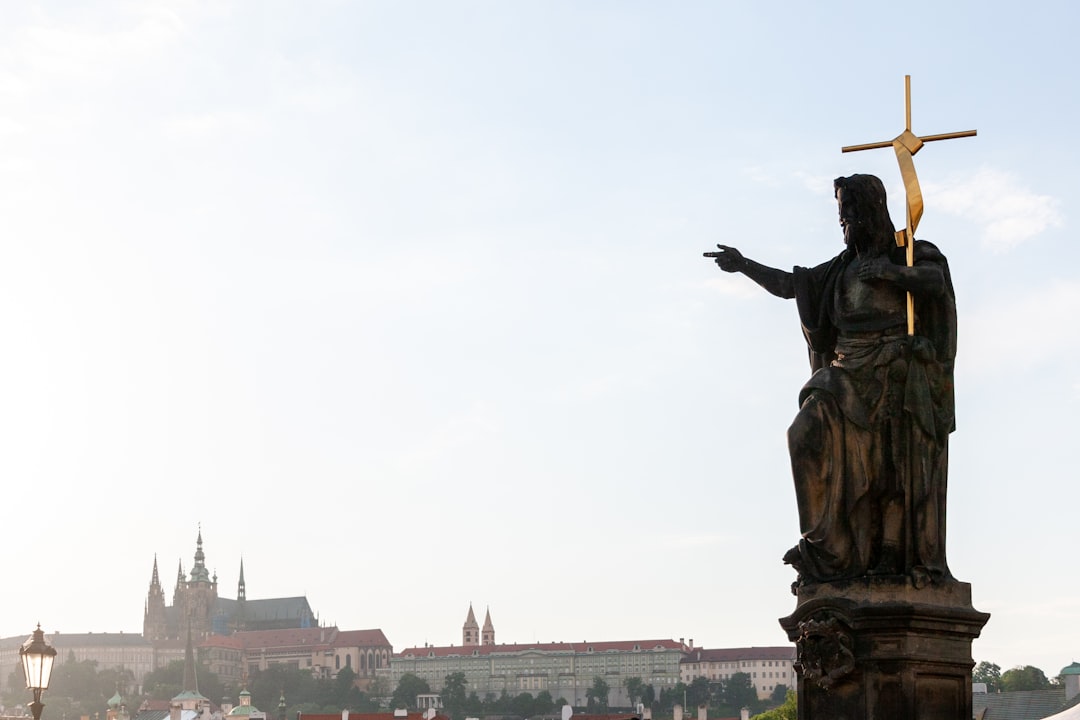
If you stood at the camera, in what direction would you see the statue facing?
facing the viewer and to the left of the viewer

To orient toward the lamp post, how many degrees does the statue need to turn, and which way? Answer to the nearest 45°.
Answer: approximately 90° to its right
